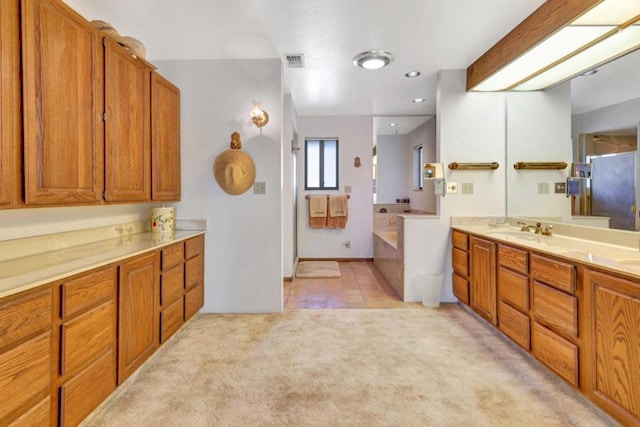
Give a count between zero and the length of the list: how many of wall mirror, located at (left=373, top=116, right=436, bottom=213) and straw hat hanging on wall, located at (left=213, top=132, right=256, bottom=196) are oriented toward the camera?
2

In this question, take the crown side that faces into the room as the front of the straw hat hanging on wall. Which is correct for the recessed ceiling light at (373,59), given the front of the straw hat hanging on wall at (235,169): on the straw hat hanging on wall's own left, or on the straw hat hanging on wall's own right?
on the straw hat hanging on wall's own left

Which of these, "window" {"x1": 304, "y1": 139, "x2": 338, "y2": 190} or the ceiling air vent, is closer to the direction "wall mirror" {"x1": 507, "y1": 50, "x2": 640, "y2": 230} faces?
the ceiling air vent

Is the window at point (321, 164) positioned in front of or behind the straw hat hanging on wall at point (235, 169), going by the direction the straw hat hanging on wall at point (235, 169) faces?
behind

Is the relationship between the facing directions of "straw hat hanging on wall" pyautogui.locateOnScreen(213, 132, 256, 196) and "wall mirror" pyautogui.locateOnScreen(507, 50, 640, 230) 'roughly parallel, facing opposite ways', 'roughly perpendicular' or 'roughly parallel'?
roughly perpendicular
